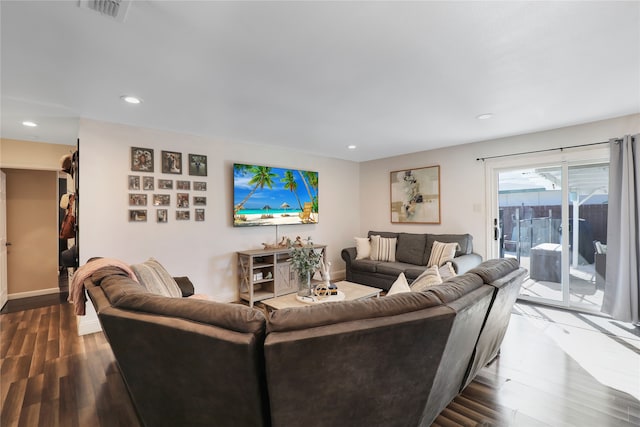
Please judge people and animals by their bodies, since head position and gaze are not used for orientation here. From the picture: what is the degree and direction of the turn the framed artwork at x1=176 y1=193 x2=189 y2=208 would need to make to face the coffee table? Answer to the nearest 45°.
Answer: approximately 45° to its left

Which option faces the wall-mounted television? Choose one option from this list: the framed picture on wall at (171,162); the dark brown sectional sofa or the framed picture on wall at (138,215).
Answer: the dark brown sectional sofa

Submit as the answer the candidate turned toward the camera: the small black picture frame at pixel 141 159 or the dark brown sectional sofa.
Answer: the small black picture frame

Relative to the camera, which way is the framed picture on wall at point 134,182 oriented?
toward the camera

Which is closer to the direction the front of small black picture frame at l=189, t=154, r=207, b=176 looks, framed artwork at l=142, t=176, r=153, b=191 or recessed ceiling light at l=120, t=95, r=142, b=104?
the recessed ceiling light

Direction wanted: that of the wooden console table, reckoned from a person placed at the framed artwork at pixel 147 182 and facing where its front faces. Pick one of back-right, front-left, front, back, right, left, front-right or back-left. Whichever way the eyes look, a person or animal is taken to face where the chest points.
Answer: left

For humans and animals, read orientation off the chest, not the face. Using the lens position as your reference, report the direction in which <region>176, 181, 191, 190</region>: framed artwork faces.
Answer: facing the viewer

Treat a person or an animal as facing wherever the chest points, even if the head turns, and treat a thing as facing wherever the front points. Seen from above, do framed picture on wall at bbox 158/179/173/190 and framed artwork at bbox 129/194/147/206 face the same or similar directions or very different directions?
same or similar directions

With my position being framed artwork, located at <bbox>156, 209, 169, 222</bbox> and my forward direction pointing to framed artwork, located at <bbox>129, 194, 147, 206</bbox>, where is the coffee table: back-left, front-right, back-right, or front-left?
back-left

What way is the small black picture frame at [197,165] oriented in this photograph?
toward the camera

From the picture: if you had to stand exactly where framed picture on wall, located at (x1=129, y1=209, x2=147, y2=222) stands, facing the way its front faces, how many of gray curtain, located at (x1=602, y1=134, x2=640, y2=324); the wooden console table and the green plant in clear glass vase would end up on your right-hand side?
0

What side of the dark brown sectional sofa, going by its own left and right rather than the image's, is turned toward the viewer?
back

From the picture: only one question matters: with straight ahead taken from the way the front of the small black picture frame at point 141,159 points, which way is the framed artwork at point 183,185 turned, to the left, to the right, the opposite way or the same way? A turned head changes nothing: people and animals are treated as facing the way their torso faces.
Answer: the same way

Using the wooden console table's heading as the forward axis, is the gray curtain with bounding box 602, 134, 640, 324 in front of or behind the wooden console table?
in front

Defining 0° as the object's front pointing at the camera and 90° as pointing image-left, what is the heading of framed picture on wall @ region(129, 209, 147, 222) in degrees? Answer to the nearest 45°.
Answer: approximately 0°

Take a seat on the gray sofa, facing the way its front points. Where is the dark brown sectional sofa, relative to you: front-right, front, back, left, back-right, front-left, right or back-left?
front-left

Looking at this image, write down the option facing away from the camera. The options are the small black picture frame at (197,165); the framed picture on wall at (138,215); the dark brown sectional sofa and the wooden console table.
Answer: the dark brown sectional sofa

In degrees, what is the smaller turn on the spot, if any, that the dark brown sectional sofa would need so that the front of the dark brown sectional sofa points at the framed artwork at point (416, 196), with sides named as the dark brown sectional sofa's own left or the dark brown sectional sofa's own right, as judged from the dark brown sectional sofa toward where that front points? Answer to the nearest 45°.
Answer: approximately 45° to the dark brown sectional sofa's own right

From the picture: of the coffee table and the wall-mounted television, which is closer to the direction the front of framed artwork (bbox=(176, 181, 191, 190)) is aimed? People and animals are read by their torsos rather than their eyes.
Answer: the coffee table
